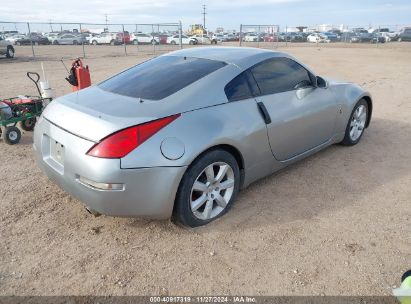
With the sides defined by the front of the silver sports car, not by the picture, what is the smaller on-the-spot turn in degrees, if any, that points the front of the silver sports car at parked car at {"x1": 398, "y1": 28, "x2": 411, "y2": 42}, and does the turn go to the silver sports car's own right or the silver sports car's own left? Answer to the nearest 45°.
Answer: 0° — it already faces it

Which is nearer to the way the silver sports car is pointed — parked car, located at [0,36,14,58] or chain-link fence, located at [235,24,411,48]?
the chain-link fence

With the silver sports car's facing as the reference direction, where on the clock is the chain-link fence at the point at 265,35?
The chain-link fence is roughly at 11 o'clock from the silver sports car.

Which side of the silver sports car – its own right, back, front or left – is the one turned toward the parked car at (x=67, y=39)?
left

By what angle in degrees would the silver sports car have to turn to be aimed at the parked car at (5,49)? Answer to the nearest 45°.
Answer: approximately 90° to its left

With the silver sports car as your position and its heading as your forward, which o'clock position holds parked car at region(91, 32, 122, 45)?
The parked car is roughly at 10 o'clock from the silver sports car.

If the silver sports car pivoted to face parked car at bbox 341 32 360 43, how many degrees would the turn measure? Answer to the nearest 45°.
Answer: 0° — it already faces it

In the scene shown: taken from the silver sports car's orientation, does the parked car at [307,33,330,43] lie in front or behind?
in front

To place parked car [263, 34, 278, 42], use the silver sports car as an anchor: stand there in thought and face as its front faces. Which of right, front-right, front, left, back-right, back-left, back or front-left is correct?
front-left

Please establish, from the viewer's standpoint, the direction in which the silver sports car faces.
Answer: facing away from the viewer and to the right of the viewer

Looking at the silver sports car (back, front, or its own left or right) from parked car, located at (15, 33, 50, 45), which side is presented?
left
